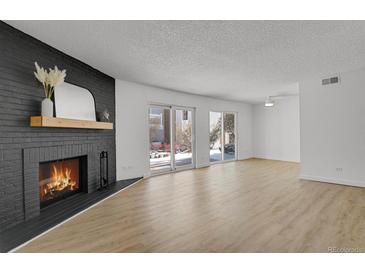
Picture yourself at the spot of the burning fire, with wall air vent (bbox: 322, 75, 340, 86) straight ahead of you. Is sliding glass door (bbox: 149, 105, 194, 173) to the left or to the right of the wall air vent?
left

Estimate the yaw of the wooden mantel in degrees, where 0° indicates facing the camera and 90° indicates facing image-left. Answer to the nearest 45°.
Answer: approximately 315°

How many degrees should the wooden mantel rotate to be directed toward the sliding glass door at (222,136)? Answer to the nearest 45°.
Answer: approximately 90° to its left

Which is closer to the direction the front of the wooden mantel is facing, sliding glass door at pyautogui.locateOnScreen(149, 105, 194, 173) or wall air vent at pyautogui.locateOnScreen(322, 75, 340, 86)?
the wall air vent

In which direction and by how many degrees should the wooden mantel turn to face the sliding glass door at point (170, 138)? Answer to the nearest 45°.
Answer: approximately 90° to its left
